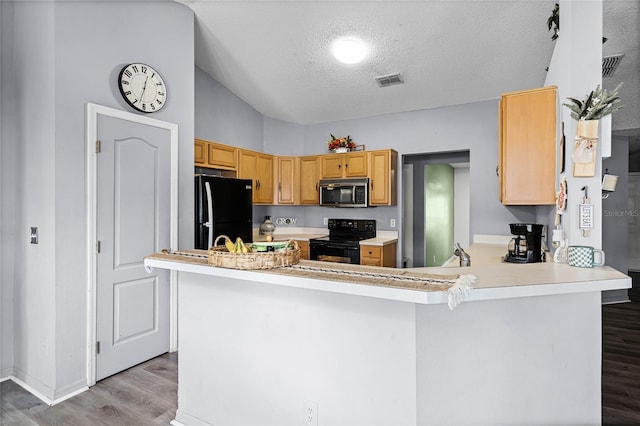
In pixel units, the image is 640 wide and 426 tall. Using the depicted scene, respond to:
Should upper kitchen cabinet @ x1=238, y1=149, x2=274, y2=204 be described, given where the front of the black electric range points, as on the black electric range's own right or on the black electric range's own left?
on the black electric range's own right

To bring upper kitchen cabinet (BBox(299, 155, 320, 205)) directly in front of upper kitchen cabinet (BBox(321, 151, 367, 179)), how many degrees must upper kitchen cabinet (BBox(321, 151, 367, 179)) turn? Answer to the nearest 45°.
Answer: approximately 135° to its right

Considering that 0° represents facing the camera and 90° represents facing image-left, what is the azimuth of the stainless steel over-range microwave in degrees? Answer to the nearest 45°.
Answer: approximately 0°

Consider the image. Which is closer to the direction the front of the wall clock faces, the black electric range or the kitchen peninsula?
the kitchen peninsula

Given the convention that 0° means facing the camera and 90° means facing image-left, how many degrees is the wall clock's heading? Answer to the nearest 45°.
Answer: approximately 315°

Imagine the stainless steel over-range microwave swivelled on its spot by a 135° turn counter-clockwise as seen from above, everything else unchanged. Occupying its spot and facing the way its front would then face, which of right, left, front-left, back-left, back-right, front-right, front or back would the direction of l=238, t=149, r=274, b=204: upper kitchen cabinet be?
back-left
